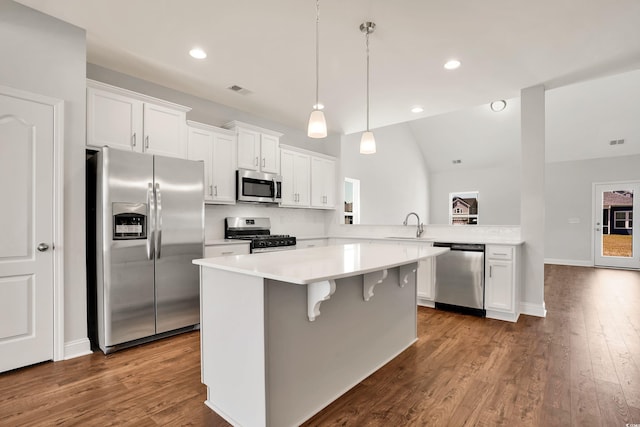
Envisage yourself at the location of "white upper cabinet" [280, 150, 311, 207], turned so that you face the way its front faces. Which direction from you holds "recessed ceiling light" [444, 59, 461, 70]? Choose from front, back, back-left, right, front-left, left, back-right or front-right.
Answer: front

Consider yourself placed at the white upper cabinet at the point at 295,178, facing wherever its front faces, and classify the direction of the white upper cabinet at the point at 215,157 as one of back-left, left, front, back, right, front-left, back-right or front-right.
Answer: right

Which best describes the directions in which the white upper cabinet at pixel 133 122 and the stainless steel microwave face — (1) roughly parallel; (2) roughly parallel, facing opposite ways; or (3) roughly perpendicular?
roughly parallel

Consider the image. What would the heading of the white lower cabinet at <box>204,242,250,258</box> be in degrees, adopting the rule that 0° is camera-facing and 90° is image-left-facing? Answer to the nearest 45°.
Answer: approximately 315°

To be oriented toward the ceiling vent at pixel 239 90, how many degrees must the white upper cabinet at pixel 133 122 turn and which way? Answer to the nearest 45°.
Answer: approximately 45° to its left

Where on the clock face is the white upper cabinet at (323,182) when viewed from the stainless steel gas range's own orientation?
The white upper cabinet is roughly at 9 o'clock from the stainless steel gas range.

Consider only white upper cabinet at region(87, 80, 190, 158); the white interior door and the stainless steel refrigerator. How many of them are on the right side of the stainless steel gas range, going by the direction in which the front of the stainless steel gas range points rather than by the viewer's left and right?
3

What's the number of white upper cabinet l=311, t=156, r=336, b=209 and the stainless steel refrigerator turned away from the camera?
0

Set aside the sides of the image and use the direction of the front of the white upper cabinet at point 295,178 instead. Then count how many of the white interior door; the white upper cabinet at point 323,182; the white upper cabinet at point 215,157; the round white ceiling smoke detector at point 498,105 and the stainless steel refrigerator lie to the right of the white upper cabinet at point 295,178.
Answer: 3

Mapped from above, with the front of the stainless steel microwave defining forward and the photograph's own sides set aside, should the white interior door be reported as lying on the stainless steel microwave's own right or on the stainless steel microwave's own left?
on the stainless steel microwave's own right

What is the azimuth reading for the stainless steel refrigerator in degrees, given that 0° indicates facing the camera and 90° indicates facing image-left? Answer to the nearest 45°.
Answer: approximately 315°

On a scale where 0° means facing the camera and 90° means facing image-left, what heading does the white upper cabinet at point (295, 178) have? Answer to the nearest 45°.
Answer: approximately 315°

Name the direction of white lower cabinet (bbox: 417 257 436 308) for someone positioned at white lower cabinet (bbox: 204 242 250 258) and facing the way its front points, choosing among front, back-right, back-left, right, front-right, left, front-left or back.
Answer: front-left

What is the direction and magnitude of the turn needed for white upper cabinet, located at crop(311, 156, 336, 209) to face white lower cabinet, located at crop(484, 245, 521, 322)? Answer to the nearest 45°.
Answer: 0° — it already faces it

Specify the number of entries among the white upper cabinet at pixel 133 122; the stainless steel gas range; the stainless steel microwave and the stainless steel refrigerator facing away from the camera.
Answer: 0

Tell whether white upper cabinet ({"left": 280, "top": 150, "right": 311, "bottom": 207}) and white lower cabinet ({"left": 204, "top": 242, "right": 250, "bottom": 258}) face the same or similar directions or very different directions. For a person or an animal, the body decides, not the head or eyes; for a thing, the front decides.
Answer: same or similar directions

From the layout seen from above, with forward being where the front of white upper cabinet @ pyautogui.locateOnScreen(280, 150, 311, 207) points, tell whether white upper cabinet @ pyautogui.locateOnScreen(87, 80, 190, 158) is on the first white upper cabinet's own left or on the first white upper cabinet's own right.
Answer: on the first white upper cabinet's own right

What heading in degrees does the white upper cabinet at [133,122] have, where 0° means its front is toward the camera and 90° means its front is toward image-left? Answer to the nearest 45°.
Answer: approximately 315°
